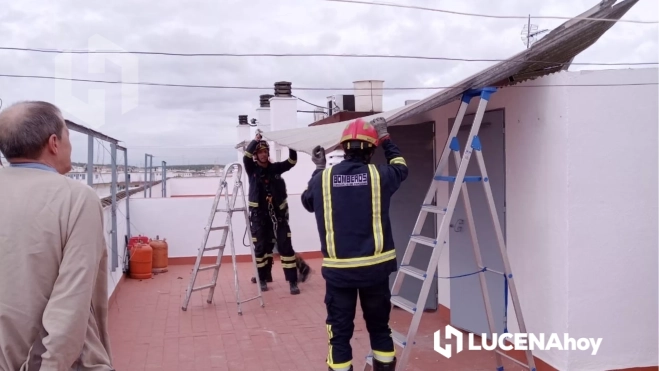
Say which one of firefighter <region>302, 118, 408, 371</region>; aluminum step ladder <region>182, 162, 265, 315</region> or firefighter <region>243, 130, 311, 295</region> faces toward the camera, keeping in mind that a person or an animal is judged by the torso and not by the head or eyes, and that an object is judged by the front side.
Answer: firefighter <region>243, 130, 311, 295</region>

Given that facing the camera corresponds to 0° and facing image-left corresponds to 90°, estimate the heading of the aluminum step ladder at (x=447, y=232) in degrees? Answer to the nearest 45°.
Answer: approximately 45°

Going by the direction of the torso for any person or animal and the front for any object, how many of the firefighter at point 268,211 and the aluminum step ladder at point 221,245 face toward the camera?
1

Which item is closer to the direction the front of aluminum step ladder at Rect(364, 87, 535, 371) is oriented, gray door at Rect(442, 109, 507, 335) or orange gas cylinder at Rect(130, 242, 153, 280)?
the orange gas cylinder

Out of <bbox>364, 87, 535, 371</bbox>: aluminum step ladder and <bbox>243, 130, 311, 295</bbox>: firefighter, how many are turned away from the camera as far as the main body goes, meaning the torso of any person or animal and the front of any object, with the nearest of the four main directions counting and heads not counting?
0

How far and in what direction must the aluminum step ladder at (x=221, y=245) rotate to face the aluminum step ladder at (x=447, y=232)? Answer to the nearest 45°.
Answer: approximately 180°

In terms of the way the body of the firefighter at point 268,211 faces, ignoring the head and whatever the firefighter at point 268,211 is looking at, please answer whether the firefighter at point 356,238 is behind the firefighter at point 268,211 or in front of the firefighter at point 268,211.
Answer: in front

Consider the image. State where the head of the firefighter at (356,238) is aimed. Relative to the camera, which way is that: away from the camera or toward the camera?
away from the camera

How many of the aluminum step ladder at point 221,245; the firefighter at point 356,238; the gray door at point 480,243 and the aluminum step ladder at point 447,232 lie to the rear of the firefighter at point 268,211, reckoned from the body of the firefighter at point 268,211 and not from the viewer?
0

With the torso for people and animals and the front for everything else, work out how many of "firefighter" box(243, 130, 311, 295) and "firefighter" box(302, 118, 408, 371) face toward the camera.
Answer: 1

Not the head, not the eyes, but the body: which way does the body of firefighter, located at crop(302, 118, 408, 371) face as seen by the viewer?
away from the camera

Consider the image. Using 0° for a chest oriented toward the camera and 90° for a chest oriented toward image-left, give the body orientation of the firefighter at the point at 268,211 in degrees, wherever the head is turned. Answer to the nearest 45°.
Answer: approximately 0°

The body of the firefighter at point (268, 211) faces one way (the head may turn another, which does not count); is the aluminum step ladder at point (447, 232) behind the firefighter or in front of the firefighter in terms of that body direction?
in front

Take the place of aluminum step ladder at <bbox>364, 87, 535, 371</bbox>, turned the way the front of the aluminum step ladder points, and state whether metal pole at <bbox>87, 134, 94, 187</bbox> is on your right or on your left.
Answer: on your right

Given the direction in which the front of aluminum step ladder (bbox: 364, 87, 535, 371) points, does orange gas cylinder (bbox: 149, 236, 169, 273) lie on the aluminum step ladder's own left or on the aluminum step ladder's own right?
on the aluminum step ladder's own right

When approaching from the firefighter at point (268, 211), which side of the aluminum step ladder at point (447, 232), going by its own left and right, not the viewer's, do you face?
right

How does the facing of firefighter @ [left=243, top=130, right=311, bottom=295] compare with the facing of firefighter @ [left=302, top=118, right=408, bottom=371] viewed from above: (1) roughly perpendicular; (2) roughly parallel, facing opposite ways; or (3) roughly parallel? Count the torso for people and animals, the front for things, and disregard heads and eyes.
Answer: roughly parallel, facing opposite ways
